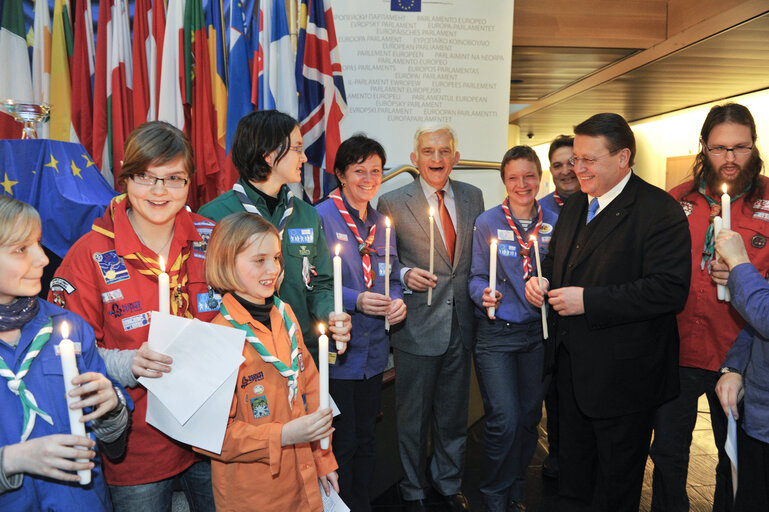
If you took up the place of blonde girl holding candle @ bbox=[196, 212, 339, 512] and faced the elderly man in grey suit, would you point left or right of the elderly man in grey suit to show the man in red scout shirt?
right

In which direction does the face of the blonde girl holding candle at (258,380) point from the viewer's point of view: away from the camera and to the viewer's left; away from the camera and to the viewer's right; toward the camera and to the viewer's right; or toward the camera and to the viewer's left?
toward the camera and to the viewer's right

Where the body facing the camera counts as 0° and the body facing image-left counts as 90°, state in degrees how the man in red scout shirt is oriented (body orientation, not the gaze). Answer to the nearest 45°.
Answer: approximately 0°

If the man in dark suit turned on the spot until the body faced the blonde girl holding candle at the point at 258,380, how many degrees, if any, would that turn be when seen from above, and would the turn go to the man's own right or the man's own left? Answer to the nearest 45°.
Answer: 0° — they already face them

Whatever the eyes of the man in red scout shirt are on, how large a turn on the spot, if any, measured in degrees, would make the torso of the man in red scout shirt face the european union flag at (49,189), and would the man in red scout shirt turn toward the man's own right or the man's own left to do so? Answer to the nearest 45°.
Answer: approximately 45° to the man's own right

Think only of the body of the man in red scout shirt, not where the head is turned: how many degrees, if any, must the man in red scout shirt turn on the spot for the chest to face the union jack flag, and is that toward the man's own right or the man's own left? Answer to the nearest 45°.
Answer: approximately 90° to the man's own right

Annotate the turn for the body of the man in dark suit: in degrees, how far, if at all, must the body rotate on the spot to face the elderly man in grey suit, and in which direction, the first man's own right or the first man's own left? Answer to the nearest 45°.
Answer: approximately 90° to the first man's own right

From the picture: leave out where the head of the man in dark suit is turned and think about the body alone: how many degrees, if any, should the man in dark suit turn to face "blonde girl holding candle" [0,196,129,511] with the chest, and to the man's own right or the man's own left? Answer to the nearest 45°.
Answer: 0° — they already face them

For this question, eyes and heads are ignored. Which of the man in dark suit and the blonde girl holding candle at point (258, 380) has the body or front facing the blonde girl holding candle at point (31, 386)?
the man in dark suit
